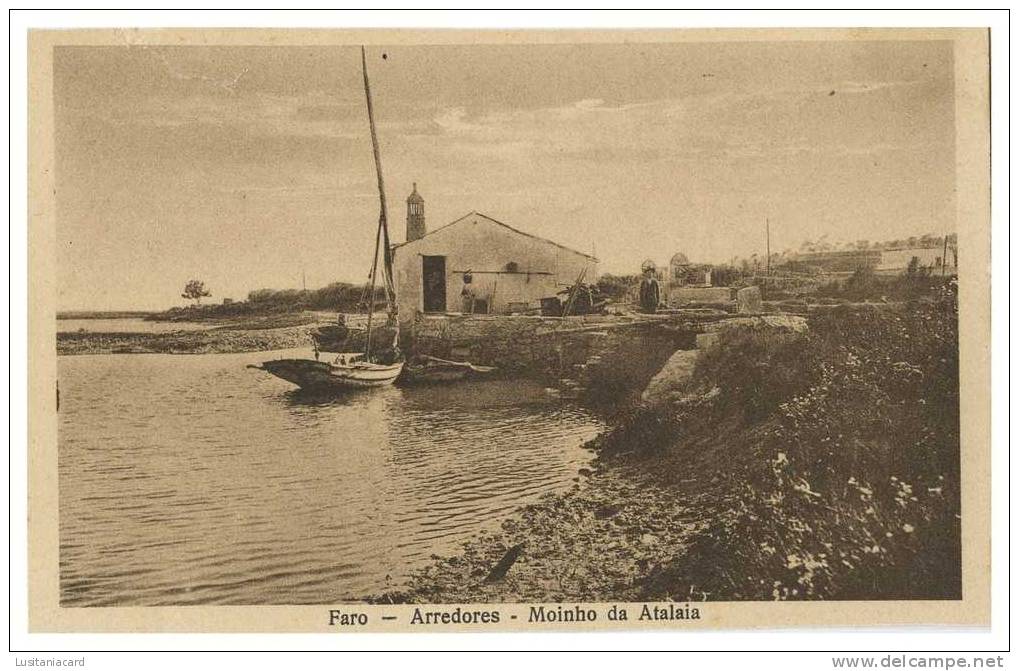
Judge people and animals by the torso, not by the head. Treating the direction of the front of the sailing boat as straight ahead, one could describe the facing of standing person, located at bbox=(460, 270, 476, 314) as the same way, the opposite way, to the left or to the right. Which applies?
to the left

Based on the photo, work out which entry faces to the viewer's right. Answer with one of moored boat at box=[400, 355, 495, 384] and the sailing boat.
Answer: the moored boat

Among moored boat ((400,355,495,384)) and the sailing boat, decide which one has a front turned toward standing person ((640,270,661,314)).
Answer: the moored boat

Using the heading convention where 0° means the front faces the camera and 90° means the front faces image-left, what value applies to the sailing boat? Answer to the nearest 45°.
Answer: approximately 90°

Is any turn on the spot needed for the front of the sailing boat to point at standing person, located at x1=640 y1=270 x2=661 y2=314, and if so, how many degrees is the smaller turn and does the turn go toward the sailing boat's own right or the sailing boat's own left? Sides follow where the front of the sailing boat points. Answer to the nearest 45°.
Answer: approximately 180°

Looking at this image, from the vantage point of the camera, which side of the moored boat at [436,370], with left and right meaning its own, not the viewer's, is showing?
right

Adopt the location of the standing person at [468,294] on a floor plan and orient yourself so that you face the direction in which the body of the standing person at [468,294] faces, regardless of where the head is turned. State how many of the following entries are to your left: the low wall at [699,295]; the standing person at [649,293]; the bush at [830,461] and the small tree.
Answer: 3
